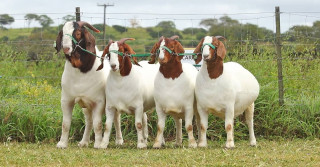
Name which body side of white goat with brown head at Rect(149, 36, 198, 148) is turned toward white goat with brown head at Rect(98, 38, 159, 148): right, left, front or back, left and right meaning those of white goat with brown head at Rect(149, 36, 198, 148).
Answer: right

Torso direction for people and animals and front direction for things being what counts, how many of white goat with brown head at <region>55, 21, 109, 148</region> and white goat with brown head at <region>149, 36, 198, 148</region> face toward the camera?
2

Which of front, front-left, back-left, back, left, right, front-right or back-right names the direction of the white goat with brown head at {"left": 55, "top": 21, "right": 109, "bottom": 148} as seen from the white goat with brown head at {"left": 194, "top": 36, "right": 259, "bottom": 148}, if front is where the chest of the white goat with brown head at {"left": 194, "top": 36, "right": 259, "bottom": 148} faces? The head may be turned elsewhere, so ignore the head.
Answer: front-right

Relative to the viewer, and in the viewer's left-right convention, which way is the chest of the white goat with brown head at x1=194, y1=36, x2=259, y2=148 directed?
facing the viewer and to the left of the viewer

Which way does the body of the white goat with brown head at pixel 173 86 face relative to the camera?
toward the camera

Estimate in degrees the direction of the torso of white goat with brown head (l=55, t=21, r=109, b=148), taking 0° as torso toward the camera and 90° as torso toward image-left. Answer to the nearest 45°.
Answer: approximately 0°

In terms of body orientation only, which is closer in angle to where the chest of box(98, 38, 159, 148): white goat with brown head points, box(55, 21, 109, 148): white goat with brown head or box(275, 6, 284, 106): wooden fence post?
the white goat with brown head

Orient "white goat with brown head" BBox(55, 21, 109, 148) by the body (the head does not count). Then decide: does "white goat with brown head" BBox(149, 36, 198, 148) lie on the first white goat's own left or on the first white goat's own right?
on the first white goat's own left

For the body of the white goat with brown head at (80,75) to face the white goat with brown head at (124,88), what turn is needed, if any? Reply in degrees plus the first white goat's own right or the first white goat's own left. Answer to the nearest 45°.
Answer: approximately 90° to the first white goat's own left
